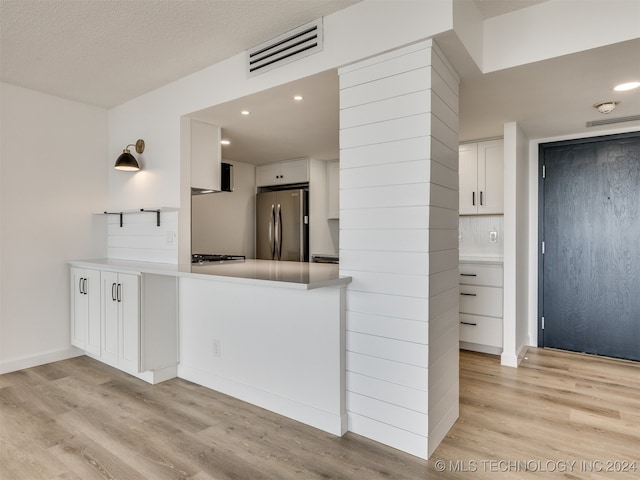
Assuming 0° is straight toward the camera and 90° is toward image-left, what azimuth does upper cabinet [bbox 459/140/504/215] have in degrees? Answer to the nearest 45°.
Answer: approximately 0°

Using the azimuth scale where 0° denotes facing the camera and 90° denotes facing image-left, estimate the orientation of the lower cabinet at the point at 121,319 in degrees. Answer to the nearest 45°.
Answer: approximately 45°

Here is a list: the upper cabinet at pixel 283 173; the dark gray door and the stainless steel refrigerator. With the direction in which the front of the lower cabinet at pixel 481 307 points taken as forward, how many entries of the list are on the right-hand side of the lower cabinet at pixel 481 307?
2

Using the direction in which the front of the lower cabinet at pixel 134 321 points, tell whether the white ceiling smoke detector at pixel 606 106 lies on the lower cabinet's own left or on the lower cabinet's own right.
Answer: on the lower cabinet's own left

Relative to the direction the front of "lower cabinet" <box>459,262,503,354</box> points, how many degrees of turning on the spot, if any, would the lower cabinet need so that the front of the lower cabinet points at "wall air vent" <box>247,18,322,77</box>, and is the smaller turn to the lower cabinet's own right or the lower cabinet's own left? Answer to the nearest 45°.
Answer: approximately 45° to the lower cabinet's own right

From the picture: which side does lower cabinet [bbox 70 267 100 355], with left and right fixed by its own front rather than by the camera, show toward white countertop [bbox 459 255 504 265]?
left

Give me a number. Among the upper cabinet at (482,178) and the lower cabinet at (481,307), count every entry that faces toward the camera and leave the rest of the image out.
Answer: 2

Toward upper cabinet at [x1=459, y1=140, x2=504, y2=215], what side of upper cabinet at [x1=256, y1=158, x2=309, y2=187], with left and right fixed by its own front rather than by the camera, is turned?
left
